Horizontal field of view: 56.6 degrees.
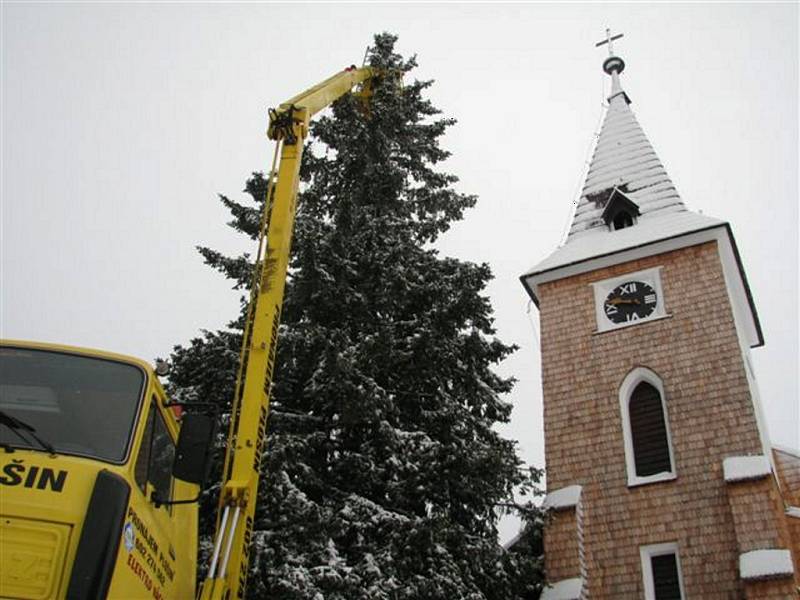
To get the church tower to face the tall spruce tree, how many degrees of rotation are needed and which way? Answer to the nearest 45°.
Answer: approximately 45° to its right

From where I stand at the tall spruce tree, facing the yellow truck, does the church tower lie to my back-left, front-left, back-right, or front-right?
back-left

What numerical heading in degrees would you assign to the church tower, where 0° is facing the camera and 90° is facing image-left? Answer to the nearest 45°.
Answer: approximately 0°

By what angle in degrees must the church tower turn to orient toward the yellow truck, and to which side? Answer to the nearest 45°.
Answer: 0° — it already faces it
